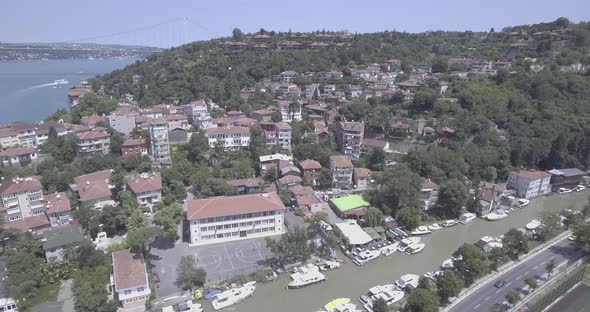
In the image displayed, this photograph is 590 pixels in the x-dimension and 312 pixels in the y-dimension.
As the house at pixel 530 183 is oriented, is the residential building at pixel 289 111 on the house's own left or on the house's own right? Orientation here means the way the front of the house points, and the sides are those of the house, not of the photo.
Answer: on the house's own right

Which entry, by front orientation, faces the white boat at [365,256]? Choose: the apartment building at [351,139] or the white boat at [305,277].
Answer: the apartment building

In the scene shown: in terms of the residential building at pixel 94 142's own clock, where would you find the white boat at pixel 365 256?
The white boat is roughly at 11 o'clock from the residential building.

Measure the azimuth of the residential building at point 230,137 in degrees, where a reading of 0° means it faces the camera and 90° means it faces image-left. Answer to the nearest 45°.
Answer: approximately 0°

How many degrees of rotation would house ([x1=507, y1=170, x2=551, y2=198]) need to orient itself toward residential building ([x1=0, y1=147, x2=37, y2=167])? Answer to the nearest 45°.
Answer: approximately 90° to its right

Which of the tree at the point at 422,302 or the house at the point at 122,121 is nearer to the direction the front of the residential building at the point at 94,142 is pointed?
the tree

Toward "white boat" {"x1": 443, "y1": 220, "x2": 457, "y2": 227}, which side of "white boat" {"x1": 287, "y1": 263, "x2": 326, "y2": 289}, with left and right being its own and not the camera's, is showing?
back

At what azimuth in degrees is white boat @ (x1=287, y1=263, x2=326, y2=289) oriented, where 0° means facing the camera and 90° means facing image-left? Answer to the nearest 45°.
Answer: approximately 45°

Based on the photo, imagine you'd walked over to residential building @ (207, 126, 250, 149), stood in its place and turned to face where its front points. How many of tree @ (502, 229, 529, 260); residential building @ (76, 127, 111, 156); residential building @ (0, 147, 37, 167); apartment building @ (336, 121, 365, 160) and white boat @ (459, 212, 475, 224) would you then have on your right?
2

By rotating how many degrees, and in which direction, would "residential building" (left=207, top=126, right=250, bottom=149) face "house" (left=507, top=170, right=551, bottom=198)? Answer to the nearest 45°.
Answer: approximately 45° to its left

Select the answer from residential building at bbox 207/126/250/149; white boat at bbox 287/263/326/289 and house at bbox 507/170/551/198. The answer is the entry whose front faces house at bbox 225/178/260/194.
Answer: the residential building

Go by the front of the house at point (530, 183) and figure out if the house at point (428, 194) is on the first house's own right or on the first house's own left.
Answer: on the first house's own right

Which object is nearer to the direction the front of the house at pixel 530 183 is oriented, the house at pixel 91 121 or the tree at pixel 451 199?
the tree

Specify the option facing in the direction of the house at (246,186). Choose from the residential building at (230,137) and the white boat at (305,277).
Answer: the residential building

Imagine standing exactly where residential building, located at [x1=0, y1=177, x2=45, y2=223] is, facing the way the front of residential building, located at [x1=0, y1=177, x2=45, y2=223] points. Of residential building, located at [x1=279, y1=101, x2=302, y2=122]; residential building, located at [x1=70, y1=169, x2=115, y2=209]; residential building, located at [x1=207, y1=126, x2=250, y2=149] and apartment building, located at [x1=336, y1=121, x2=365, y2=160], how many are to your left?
4
